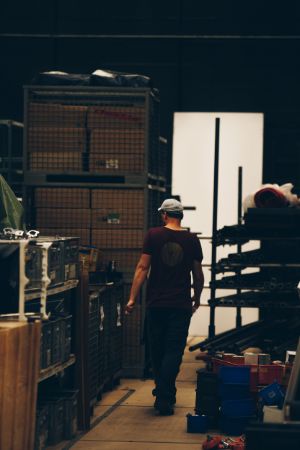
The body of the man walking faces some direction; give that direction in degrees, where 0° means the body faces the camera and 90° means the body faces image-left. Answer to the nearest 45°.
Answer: approximately 180°

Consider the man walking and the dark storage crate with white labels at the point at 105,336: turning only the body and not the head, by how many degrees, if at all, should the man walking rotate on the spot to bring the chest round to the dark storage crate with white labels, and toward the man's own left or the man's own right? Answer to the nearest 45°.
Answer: approximately 45° to the man's own left

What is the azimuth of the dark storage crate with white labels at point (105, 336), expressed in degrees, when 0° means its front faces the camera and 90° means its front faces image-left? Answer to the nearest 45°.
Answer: approximately 270°

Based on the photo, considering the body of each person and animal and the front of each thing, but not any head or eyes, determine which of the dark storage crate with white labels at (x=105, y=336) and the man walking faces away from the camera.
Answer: the man walking

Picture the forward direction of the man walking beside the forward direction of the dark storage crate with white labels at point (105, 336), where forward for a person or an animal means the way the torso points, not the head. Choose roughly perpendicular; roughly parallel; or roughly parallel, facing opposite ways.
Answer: roughly perpendicular

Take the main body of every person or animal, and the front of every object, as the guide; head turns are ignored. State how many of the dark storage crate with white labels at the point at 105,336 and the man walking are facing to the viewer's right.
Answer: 1
